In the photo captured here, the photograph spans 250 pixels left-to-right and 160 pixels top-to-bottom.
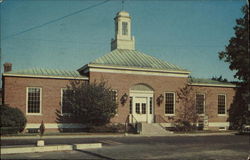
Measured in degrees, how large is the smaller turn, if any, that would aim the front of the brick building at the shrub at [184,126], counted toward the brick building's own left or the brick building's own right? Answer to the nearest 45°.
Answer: approximately 45° to the brick building's own left

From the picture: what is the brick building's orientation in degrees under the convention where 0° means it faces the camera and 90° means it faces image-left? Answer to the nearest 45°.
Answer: approximately 315°
